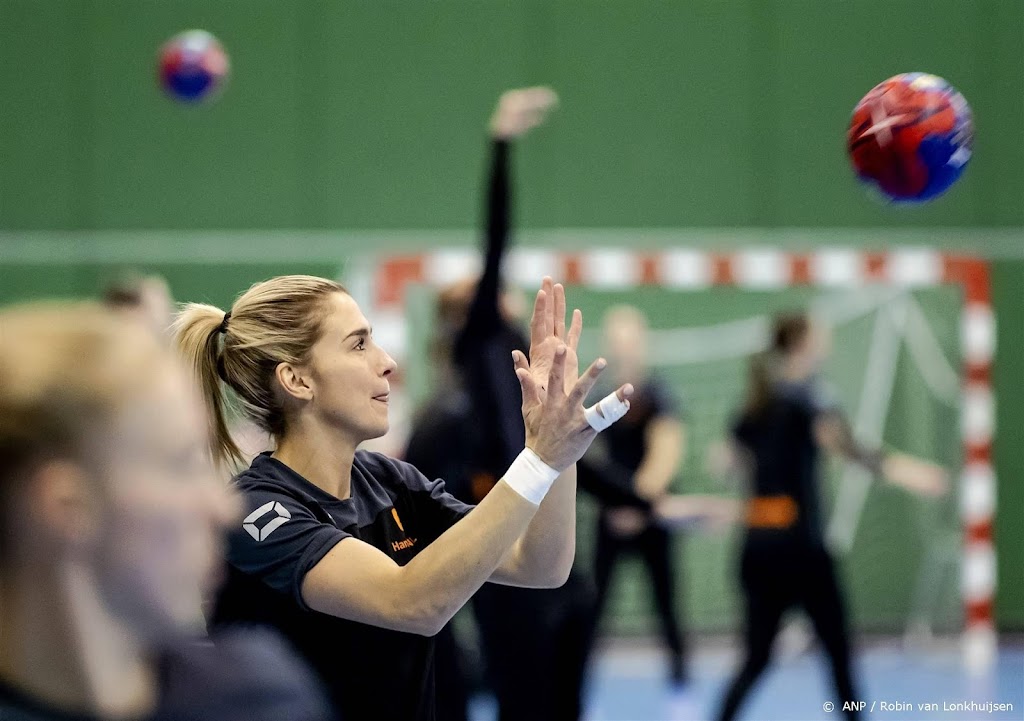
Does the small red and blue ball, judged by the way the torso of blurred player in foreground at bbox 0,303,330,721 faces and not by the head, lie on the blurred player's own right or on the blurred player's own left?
on the blurred player's own left

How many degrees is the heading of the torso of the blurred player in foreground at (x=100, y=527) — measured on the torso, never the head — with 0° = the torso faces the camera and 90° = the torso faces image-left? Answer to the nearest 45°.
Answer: approximately 270°

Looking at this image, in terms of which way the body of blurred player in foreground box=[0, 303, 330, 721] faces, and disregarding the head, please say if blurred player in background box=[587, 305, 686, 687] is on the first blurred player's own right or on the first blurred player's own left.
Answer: on the first blurred player's own left

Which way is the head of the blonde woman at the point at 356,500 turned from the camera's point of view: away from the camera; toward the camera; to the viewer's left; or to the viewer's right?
to the viewer's right

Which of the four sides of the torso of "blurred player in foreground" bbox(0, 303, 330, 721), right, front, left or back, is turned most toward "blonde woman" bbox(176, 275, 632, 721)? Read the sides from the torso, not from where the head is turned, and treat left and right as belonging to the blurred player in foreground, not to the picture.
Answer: left

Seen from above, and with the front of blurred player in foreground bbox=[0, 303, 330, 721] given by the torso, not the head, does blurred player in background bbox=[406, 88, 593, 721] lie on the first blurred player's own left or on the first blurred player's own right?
on the first blurred player's own left
